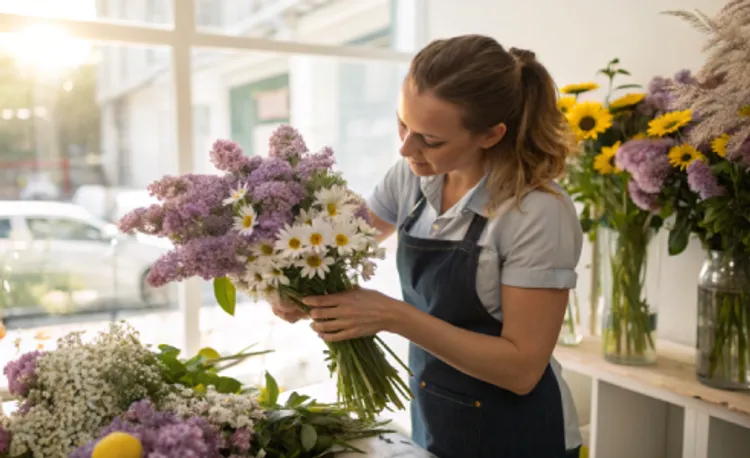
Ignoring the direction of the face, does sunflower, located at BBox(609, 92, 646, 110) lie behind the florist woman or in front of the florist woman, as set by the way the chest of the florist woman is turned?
behind

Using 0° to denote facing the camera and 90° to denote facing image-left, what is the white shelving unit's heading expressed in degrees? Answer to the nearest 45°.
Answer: approximately 45°

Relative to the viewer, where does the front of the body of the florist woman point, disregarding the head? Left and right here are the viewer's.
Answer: facing the viewer and to the left of the viewer

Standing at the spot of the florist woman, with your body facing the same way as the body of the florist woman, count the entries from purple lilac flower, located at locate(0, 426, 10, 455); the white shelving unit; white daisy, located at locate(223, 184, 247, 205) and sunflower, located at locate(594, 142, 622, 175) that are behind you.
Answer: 2

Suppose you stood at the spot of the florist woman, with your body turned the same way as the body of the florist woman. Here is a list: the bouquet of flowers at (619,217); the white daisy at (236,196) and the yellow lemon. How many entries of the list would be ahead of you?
2
